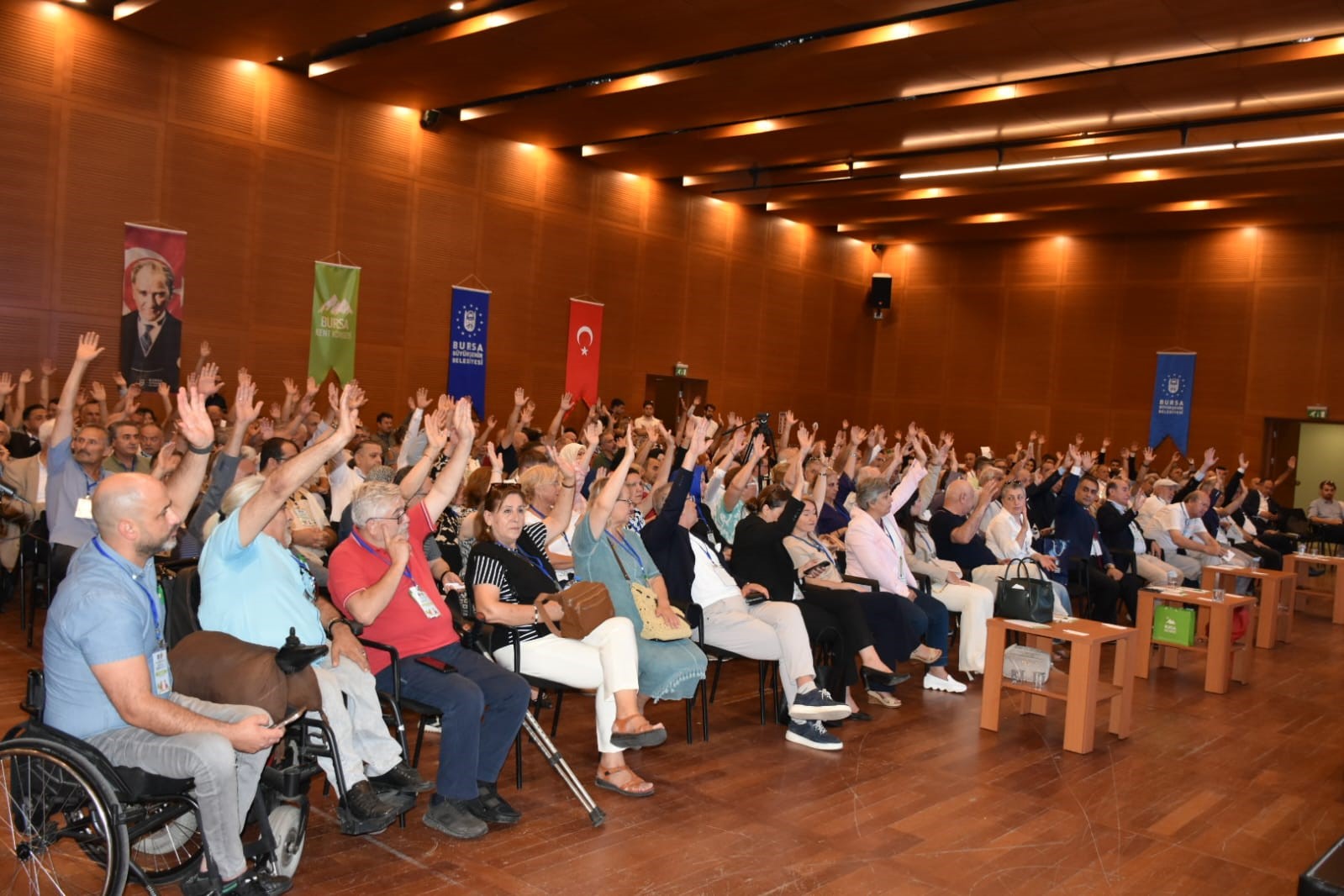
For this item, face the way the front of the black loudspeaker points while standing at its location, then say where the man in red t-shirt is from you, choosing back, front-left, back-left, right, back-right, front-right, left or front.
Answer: front

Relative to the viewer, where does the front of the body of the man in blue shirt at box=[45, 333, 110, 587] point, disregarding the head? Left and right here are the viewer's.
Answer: facing the viewer and to the right of the viewer

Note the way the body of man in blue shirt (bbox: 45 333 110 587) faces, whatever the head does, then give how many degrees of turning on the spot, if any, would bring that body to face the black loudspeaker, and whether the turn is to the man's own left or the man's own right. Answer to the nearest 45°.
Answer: approximately 90° to the man's own left

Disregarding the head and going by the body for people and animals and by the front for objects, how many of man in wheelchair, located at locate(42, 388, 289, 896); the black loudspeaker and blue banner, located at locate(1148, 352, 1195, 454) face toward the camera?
2

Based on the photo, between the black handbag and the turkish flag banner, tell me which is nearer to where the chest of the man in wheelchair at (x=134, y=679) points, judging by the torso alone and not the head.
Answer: the black handbag

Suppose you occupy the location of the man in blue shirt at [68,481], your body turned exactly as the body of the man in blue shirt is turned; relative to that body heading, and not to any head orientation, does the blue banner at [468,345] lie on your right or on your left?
on your left

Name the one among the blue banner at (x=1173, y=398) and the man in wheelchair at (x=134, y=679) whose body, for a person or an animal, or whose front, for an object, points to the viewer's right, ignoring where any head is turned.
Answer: the man in wheelchair

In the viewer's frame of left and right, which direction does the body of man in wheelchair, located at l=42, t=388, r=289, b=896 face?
facing to the right of the viewer

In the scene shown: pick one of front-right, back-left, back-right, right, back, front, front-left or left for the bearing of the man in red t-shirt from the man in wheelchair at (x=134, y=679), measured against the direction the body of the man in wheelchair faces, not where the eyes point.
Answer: front-left

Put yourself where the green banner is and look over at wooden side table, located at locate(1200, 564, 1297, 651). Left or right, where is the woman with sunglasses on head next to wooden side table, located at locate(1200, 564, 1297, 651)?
right

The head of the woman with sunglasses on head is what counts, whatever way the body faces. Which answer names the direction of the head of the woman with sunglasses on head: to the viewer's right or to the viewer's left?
to the viewer's right

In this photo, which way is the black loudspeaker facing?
toward the camera

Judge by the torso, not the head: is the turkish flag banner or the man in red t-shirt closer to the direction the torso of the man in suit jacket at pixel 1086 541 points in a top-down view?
the man in red t-shirt

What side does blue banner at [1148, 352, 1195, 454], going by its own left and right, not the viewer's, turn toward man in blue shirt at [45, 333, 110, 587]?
front

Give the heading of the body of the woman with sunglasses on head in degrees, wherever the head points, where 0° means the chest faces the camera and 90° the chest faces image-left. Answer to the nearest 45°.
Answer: approximately 315°

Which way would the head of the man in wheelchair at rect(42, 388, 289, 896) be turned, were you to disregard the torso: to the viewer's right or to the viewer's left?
to the viewer's right
